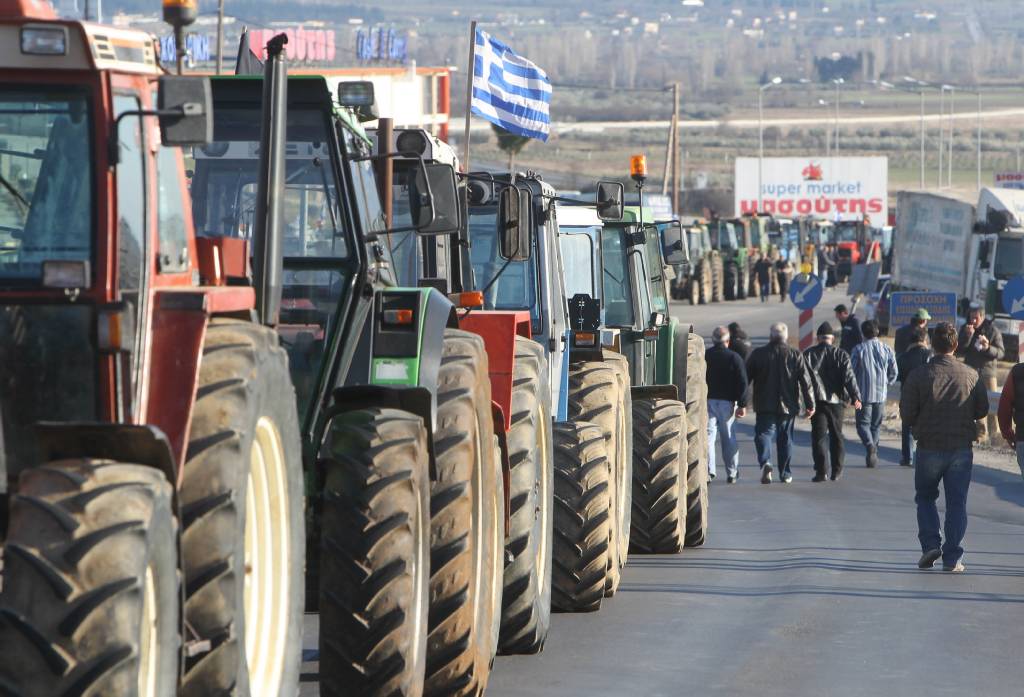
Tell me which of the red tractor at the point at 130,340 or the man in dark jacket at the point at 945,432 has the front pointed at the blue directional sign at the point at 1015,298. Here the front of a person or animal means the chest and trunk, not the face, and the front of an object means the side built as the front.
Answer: the man in dark jacket

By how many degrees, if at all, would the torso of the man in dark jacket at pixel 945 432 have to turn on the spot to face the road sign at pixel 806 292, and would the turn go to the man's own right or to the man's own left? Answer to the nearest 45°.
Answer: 0° — they already face it

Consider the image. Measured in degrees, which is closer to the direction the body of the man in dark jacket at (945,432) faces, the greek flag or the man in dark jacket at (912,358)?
the man in dark jacket

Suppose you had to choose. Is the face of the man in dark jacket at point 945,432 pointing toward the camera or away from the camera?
away from the camera

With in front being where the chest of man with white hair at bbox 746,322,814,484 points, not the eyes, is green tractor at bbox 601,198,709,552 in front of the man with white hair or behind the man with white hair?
behind

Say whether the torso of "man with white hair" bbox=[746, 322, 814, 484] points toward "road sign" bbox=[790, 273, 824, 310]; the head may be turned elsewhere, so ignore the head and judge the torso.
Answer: yes

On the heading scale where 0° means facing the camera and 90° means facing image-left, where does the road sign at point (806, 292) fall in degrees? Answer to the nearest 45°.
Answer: approximately 0°

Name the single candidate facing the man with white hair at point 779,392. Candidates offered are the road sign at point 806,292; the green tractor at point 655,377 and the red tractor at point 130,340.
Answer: the road sign

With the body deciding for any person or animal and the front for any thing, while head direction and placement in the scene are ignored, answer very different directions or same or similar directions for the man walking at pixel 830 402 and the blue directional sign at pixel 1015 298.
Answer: very different directions

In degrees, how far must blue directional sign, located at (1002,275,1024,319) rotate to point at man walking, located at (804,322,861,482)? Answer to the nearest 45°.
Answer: approximately 45° to its right

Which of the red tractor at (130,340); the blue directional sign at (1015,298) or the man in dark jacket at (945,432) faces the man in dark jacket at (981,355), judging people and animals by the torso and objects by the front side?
the man in dark jacket at (945,432)

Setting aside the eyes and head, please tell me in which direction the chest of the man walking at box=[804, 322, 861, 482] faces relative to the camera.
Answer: away from the camera

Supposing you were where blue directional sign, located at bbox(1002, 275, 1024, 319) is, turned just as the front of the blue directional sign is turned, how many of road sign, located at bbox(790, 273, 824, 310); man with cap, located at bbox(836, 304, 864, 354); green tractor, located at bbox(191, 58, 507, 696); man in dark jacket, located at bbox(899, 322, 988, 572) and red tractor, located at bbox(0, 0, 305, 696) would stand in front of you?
3

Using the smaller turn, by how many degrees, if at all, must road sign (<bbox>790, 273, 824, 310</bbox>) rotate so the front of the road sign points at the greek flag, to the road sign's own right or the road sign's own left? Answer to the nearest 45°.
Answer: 0° — it already faces it

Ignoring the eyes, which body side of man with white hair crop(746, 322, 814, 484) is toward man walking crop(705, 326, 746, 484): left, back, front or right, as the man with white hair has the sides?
left
